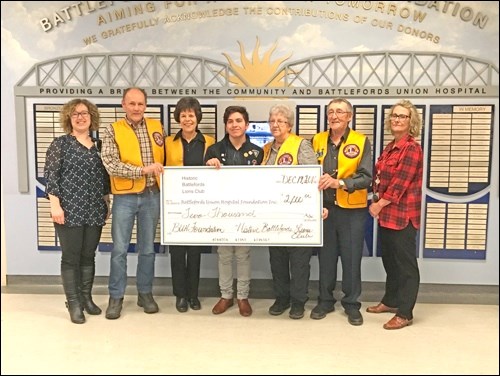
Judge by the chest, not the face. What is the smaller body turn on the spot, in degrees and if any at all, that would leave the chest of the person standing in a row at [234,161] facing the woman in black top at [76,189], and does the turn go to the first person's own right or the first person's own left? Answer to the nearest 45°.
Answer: approximately 90° to the first person's own right

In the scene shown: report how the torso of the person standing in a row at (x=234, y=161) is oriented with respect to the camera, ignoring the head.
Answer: toward the camera

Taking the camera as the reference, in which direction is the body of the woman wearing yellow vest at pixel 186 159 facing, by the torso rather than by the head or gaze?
toward the camera

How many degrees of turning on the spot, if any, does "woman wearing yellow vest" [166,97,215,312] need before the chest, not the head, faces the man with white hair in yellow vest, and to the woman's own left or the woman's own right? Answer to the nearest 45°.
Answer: approximately 90° to the woman's own left

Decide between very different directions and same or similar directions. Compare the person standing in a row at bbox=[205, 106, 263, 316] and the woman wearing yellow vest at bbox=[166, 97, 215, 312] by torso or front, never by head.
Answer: same or similar directions

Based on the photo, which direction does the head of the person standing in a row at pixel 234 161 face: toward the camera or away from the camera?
toward the camera

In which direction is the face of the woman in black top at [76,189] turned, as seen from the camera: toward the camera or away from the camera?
toward the camera

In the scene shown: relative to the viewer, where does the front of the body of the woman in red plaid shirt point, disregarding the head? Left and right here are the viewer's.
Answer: facing the viewer and to the left of the viewer

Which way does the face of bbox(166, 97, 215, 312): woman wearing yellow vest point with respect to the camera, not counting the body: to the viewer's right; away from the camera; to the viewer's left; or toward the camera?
toward the camera
